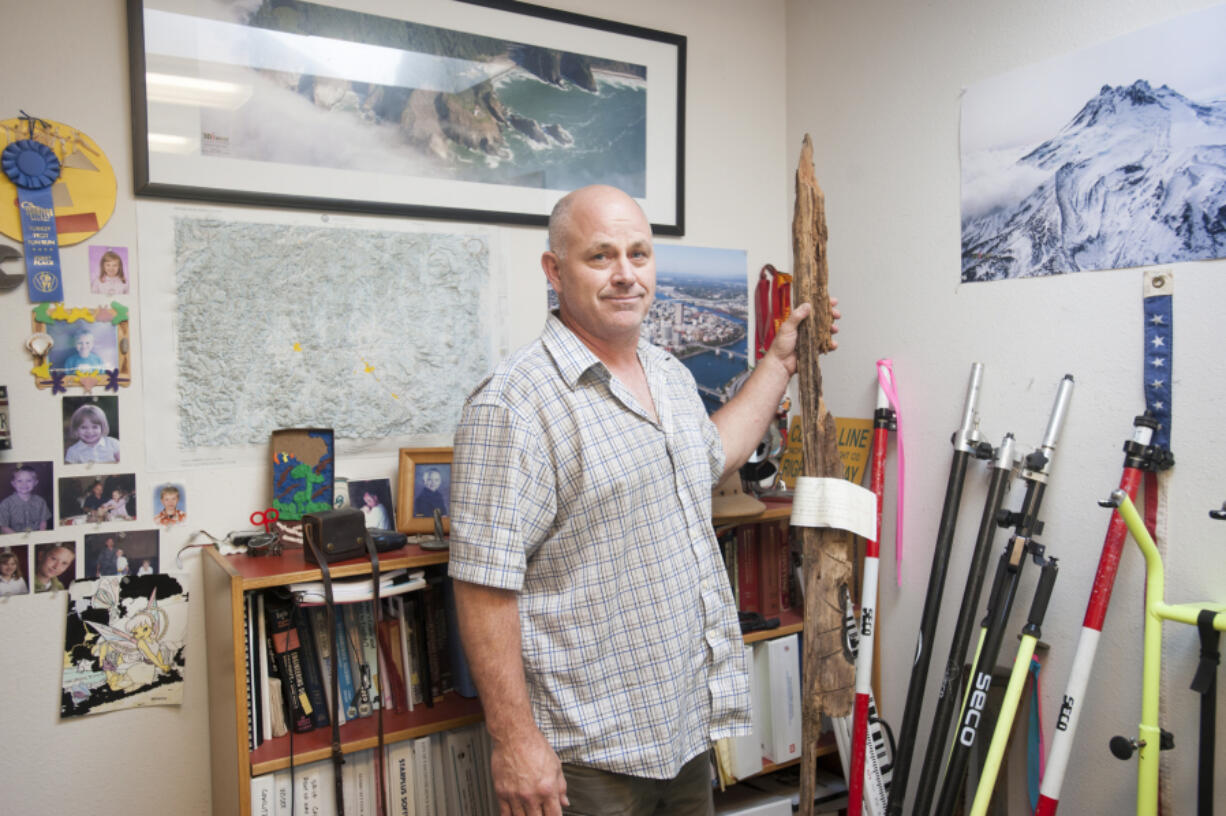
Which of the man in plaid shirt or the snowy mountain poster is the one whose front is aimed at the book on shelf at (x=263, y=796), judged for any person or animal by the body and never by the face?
the snowy mountain poster

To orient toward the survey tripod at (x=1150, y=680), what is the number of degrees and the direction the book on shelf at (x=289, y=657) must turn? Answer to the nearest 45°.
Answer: approximately 45° to its left

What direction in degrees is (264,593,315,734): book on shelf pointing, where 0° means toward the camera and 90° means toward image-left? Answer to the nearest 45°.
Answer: approximately 0°

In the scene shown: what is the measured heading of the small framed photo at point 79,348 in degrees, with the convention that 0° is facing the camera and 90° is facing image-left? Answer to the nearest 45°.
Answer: approximately 0°

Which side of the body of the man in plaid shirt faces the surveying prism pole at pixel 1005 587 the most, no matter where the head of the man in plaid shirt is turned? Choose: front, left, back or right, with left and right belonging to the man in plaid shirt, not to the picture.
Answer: left

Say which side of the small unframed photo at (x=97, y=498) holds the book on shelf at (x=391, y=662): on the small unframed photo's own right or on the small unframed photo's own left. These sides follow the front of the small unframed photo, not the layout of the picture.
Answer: on the small unframed photo's own left
